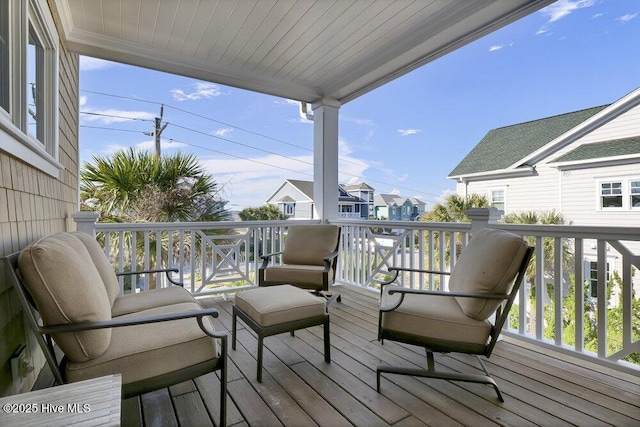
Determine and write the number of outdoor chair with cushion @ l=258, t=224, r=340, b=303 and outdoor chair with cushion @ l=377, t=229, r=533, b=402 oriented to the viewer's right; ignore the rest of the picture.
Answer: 0

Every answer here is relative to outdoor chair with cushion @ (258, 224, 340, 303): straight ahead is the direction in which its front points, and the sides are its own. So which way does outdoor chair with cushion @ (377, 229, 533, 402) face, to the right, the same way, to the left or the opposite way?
to the right

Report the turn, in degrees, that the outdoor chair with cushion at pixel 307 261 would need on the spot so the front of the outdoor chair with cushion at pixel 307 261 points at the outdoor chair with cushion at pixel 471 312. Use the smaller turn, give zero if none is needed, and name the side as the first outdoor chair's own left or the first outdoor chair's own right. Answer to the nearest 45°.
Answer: approximately 90° to the first outdoor chair's own left

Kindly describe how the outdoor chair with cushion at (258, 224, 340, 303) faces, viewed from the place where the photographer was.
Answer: facing the viewer and to the left of the viewer

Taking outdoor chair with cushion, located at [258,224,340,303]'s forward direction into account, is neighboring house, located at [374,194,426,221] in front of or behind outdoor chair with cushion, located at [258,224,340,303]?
behind

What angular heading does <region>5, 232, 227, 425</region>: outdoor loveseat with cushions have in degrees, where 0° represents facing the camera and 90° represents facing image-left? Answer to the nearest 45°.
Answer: approximately 270°

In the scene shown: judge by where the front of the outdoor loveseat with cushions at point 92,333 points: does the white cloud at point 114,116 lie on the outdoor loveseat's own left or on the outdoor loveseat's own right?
on the outdoor loveseat's own left

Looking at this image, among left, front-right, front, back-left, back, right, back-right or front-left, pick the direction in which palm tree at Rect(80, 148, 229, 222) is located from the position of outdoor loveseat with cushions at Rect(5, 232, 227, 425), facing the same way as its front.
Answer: left

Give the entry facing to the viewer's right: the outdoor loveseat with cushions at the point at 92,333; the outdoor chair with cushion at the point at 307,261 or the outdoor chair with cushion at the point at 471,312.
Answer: the outdoor loveseat with cushions at the point at 92,333

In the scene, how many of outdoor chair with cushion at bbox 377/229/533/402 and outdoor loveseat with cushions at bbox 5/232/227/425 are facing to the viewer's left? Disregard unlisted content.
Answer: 1

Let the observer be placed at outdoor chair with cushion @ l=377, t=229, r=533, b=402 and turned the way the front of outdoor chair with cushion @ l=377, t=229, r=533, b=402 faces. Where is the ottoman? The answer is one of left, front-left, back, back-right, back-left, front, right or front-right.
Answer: front

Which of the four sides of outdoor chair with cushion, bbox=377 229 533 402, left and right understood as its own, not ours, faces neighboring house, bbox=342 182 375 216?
right

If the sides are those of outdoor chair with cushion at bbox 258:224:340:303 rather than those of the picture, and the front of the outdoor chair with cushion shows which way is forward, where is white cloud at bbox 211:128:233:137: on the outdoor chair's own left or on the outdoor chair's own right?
on the outdoor chair's own right

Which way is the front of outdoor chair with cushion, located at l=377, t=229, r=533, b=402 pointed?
to the viewer's left

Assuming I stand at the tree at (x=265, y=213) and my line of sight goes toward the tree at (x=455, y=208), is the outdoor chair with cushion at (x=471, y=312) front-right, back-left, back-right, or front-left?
front-right

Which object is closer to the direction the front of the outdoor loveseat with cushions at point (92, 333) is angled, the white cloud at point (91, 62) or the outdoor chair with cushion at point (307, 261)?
the outdoor chair with cushion
